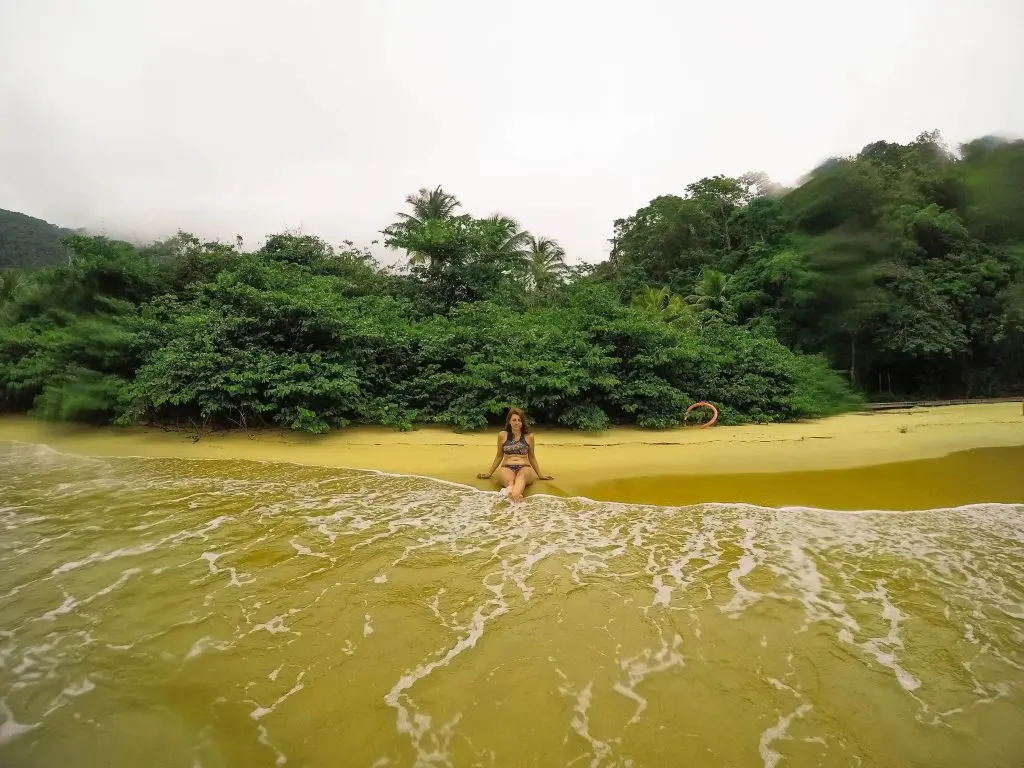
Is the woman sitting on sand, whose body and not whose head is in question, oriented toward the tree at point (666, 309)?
no

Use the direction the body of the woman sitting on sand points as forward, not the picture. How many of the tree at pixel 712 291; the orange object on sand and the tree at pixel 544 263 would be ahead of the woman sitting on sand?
0

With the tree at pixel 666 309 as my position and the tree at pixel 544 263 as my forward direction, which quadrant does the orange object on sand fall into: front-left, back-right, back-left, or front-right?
back-left

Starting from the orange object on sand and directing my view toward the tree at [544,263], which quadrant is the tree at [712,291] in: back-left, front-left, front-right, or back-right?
front-right

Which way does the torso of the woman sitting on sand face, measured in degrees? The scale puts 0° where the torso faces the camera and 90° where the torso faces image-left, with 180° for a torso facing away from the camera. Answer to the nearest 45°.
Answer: approximately 0°

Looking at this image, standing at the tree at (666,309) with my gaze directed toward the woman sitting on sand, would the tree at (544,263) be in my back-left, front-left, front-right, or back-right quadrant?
back-right

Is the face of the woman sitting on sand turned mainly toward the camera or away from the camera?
toward the camera

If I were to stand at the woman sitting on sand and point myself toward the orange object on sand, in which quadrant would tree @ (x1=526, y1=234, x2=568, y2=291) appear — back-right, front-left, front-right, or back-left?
front-left

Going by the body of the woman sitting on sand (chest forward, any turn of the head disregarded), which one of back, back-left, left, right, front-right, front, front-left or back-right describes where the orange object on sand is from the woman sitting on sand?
back-left

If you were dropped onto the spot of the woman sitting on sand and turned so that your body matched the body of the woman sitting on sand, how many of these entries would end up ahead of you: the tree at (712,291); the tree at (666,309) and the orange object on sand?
0

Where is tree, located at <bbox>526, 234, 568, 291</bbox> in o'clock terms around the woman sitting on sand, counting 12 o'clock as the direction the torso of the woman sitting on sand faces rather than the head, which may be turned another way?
The tree is roughly at 6 o'clock from the woman sitting on sand.

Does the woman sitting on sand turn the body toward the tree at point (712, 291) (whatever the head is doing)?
no
